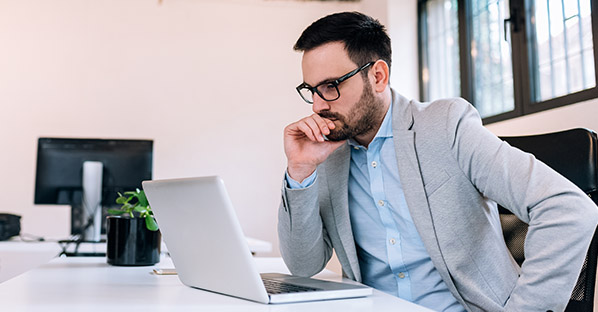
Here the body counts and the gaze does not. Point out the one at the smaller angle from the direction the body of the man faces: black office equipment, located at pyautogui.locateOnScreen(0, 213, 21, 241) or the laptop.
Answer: the laptop

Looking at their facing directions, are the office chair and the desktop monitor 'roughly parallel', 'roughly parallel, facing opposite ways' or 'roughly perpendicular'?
roughly perpendicular

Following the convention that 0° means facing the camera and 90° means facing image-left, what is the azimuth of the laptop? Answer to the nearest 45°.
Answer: approximately 225°

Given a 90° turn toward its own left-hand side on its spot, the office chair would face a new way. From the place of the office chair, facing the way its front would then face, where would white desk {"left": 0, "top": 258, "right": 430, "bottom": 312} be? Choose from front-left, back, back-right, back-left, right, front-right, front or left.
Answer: right

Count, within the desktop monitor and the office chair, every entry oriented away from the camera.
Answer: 1

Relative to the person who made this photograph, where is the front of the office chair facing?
facing the viewer and to the left of the viewer

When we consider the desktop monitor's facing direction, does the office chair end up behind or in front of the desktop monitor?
behind

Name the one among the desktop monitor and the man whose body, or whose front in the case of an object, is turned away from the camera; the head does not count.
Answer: the desktop monitor

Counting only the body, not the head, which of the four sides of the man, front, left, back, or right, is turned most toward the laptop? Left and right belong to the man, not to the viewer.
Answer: front

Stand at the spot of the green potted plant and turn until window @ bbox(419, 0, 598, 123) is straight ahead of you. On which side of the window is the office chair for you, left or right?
right

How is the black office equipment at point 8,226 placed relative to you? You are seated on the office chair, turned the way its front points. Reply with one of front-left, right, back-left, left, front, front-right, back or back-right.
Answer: front-right

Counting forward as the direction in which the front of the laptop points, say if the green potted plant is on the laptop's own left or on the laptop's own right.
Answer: on the laptop's own left

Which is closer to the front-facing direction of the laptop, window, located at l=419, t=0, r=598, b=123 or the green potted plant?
the window

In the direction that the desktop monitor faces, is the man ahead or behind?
behind

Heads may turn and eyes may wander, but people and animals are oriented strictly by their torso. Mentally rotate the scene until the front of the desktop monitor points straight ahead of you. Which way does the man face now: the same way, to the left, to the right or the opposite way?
to the left

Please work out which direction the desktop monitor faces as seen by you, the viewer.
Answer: facing away from the viewer

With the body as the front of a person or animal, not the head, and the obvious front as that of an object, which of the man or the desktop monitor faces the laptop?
the man

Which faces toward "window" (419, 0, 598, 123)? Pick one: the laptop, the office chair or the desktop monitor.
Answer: the laptop
